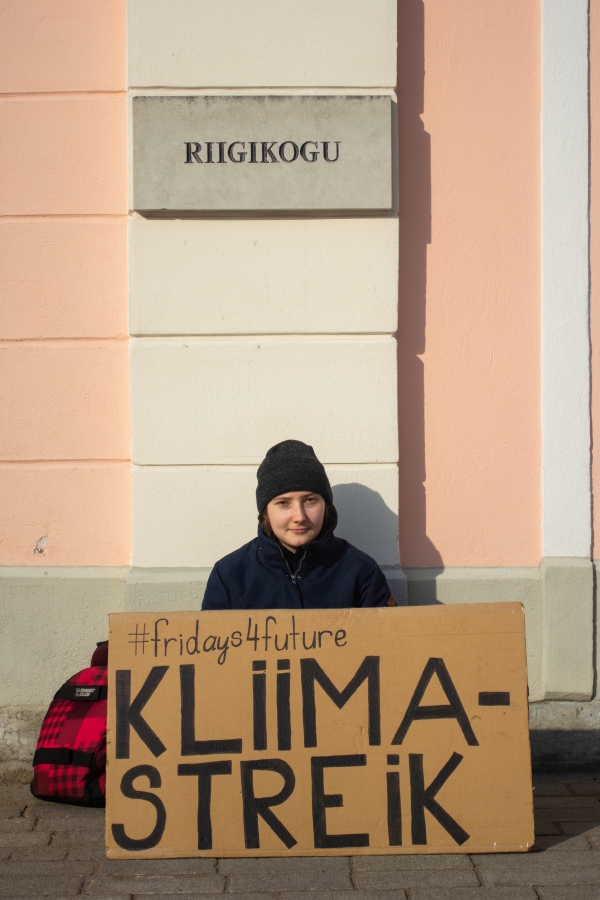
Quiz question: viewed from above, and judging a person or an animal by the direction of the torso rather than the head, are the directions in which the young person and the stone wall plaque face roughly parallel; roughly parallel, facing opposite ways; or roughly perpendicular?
roughly parallel

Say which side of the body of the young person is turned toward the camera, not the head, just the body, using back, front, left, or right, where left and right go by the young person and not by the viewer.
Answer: front

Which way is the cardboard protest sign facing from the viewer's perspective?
toward the camera

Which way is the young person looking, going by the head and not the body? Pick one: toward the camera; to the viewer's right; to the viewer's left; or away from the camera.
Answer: toward the camera

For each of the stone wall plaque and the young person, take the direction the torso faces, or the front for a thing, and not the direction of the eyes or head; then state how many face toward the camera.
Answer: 2

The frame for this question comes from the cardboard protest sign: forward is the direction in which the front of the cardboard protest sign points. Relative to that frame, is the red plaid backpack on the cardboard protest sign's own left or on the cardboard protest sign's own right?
on the cardboard protest sign's own right

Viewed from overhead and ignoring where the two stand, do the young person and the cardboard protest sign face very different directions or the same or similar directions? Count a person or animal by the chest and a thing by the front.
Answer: same or similar directions
